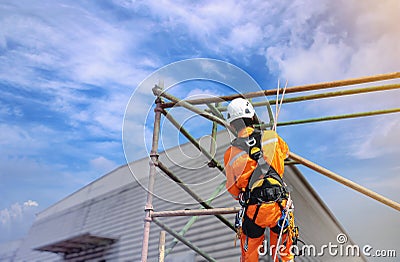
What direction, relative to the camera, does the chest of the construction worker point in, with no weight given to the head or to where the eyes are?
away from the camera

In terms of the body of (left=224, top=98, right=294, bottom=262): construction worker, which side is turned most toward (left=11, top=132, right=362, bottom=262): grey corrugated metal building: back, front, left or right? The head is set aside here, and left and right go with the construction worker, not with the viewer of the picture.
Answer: front
